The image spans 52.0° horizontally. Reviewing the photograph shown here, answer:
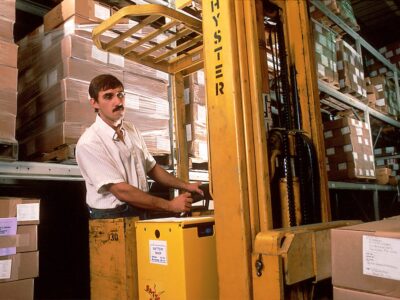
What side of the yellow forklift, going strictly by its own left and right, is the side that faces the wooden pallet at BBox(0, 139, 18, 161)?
back

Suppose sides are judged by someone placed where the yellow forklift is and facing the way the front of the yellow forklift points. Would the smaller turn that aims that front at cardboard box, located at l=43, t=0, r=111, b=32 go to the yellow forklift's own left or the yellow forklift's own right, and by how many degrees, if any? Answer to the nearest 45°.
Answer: approximately 180°

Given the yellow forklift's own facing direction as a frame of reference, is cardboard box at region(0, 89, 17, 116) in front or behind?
behind

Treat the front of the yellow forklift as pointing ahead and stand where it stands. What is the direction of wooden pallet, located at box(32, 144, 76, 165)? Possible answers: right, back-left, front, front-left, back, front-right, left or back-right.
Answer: back

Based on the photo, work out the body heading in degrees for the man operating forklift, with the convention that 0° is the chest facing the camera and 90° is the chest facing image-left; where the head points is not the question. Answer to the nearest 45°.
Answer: approximately 315°

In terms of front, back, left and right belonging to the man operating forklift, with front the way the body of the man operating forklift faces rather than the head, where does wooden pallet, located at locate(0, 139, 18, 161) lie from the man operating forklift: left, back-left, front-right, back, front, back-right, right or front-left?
back-right

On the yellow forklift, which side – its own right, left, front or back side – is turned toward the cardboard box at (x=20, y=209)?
back

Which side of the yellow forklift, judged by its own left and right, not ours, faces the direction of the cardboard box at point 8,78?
back
